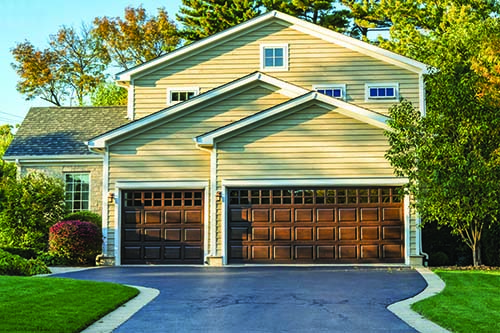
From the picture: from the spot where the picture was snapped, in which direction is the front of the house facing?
facing the viewer

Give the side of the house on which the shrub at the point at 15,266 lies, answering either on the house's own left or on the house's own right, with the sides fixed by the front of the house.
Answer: on the house's own right

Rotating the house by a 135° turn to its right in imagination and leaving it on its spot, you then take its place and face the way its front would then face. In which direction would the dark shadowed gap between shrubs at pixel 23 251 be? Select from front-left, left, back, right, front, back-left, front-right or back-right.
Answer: front-left

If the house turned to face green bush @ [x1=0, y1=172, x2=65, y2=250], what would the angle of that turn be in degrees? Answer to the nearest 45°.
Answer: approximately 90° to its right

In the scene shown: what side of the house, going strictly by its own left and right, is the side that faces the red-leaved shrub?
right

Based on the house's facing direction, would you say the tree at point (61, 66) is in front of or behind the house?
behind

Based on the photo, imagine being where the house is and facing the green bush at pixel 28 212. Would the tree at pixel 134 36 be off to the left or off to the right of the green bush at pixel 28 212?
right

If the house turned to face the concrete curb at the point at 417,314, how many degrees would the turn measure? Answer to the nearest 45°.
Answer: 0° — it already faces it

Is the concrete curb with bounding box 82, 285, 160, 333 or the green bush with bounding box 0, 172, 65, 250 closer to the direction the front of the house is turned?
the concrete curb

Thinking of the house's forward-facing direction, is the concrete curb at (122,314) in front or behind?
in front

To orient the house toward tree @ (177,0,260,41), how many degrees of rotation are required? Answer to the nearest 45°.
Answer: approximately 180°

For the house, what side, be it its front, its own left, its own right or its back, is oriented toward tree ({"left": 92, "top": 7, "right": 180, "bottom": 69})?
back

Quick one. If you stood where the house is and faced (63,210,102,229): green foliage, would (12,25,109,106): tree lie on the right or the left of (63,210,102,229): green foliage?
right
